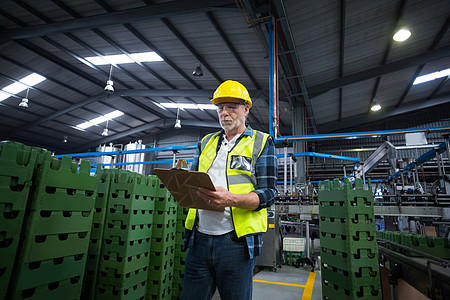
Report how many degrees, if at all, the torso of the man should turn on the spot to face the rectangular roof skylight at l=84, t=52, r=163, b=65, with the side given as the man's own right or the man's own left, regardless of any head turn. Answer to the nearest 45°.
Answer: approximately 90° to the man's own right

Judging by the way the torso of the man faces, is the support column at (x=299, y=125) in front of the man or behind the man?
behind

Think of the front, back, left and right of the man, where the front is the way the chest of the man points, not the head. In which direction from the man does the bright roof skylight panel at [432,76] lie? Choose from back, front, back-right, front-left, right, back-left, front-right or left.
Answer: back

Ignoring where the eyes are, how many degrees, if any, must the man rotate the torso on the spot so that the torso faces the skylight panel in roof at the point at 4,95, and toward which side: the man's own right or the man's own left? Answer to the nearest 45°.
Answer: approximately 90° to the man's own right

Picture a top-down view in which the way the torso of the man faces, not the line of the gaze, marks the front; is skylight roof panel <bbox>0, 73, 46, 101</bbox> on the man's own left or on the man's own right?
on the man's own right

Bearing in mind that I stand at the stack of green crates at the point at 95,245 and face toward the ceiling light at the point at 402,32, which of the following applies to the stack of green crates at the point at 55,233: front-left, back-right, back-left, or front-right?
back-right

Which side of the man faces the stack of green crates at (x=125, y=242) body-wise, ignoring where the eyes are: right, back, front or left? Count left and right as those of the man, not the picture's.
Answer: right

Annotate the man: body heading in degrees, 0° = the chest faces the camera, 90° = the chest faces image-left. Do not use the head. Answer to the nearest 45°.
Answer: approximately 45°

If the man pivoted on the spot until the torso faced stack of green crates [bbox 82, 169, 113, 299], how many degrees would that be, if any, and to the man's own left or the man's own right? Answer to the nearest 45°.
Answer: approximately 90° to the man's own right
